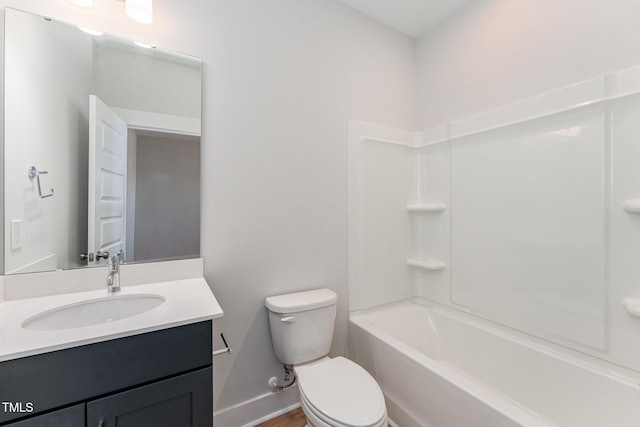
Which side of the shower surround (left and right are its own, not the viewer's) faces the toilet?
front

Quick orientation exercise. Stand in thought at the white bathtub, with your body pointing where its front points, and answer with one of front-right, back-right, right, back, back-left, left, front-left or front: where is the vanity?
front

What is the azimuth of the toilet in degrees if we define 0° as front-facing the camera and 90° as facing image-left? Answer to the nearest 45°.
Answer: approximately 315°

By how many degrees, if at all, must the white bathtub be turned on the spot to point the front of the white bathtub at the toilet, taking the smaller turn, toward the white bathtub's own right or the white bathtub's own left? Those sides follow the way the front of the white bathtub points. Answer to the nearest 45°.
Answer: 0° — it already faces it

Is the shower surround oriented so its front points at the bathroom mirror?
yes

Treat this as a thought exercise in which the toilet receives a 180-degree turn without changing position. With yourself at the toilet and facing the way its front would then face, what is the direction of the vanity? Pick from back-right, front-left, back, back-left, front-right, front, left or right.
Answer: left

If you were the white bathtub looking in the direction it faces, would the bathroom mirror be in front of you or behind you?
in front

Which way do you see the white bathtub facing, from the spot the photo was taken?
facing the viewer and to the left of the viewer
